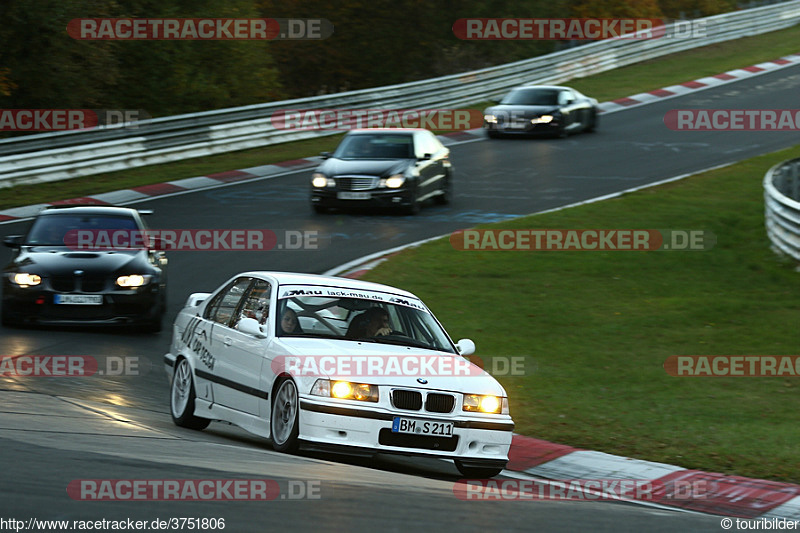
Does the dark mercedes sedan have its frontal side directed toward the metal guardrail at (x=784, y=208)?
no

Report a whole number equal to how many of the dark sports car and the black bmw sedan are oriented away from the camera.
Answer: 0

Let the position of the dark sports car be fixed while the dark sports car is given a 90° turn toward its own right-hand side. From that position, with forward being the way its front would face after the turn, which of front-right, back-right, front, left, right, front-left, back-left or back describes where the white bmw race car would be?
back-left

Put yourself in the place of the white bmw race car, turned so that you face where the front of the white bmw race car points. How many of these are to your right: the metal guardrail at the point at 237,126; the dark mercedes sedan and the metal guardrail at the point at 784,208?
0

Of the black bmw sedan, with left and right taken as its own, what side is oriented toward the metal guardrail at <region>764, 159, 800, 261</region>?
left

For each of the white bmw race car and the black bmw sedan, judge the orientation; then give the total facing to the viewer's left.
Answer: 0

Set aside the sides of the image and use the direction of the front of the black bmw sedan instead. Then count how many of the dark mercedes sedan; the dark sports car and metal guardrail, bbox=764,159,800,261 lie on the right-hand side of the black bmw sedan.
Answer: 0

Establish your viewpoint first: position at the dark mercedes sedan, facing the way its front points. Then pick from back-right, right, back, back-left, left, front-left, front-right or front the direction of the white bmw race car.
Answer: front-left

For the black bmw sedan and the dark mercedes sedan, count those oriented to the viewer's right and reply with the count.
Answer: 0

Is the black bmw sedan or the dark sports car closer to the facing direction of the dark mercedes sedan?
the black bmw sedan

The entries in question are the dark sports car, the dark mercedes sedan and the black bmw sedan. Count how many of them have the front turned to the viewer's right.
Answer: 0

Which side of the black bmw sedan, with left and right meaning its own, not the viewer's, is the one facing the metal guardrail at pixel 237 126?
back

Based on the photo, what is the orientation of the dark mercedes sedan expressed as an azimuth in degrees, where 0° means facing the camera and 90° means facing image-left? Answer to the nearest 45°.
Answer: approximately 45°

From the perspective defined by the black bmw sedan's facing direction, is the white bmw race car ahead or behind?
ahead

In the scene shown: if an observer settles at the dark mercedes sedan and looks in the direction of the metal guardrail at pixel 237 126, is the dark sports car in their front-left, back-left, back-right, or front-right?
front-right

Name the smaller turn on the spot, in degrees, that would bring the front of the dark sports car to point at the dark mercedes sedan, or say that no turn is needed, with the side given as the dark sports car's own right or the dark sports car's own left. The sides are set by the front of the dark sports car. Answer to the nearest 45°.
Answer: approximately 45° to the dark sports car's own left

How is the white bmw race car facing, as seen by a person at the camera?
facing the viewer and to the right of the viewer

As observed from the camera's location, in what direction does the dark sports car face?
facing the viewer and to the left of the viewer

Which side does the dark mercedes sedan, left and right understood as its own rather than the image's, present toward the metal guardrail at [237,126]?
right

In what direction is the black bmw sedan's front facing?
toward the camera
